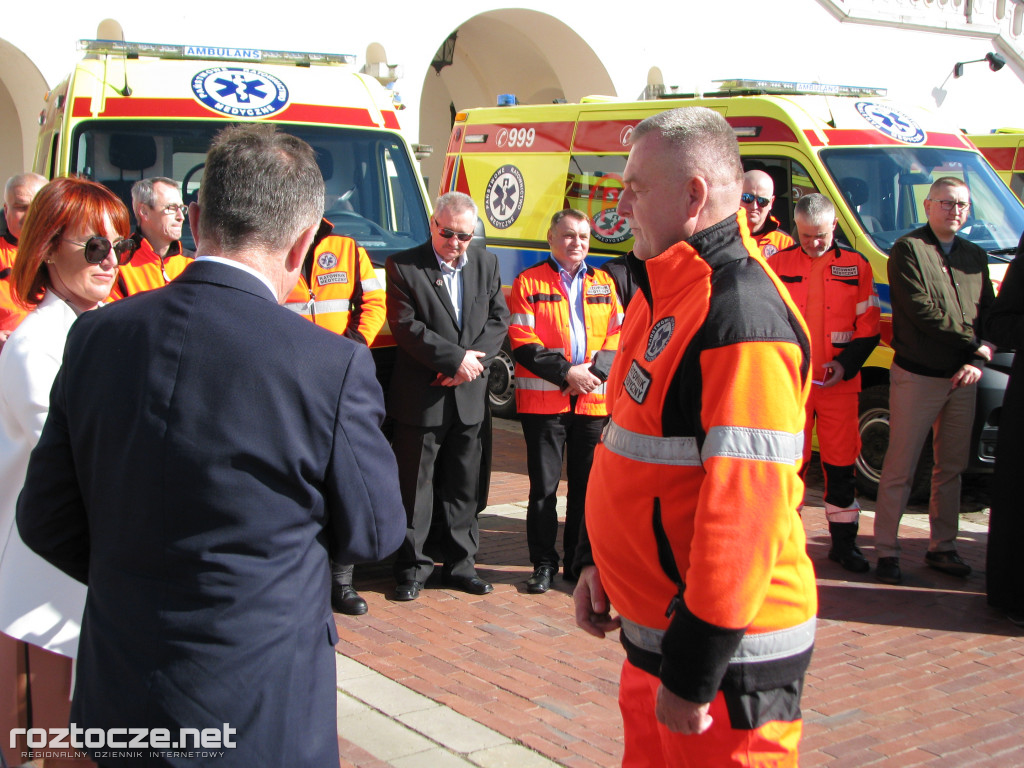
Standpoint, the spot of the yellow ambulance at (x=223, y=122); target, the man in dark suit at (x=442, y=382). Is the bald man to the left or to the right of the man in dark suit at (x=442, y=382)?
left

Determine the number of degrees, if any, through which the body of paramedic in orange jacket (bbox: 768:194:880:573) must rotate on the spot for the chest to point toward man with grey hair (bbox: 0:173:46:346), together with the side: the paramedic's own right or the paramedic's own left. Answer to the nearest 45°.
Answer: approximately 90° to the paramedic's own right

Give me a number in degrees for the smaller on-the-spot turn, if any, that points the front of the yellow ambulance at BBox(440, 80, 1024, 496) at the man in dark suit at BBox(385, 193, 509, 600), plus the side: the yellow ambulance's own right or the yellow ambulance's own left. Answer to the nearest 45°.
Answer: approximately 90° to the yellow ambulance's own right

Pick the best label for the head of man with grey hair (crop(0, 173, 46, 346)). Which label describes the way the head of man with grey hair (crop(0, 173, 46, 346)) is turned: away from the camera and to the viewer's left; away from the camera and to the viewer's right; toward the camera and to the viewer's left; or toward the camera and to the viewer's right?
toward the camera and to the viewer's right

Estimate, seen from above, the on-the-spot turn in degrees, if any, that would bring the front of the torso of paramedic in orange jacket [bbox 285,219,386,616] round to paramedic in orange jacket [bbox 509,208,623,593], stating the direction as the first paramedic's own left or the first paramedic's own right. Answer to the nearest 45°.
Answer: approximately 90° to the first paramedic's own left

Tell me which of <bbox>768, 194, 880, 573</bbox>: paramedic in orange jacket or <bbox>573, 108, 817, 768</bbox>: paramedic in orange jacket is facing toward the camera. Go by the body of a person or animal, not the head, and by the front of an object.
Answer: <bbox>768, 194, 880, 573</bbox>: paramedic in orange jacket

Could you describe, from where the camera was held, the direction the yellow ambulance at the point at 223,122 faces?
facing the viewer

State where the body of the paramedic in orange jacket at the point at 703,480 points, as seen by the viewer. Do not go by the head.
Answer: to the viewer's left

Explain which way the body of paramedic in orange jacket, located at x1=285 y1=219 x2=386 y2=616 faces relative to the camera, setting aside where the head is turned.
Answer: toward the camera

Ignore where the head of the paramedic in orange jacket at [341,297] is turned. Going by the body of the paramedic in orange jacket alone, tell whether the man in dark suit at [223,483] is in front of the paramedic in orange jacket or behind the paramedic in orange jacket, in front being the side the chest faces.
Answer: in front

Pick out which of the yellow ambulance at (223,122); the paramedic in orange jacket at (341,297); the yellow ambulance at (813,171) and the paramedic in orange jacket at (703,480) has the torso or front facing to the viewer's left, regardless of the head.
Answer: the paramedic in orange jacket at (703,480)

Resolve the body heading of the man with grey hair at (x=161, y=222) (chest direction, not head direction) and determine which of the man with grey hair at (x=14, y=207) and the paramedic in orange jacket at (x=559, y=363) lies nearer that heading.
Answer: the paramedic in orange jacket

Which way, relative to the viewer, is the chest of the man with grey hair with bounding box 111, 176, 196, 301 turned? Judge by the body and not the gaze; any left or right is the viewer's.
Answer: facing the viewer and to the right of the viewer

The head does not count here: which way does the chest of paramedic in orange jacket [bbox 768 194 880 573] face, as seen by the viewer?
toward the camera
